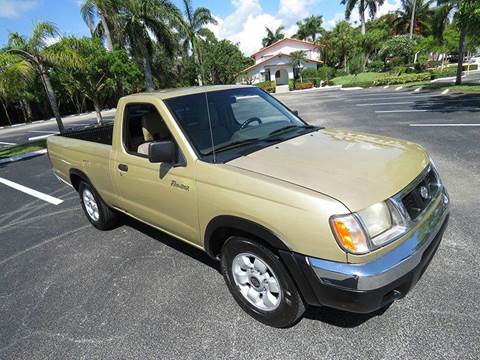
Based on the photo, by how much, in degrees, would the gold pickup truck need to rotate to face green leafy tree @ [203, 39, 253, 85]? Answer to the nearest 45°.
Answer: approximately 135° to its left

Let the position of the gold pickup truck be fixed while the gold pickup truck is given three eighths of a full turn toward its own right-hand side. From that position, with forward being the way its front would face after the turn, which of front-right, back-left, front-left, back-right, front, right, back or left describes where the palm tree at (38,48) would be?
front-right

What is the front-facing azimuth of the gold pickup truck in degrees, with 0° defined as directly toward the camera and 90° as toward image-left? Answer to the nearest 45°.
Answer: approximately 315°

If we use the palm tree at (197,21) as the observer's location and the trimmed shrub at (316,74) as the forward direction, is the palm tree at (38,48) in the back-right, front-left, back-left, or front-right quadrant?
back-right

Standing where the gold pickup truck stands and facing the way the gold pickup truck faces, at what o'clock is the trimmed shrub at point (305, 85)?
The trimmed shrub is roughly at 8 o'clock from the gold pickup truck.

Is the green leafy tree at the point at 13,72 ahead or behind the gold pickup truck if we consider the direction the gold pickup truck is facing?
behind

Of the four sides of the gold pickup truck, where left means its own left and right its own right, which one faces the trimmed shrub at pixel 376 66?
left

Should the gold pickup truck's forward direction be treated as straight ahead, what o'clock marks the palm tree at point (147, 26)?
The palm tree is roughly at 7 o'clock from the gold pickup truck.

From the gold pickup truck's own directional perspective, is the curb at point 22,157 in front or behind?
behind

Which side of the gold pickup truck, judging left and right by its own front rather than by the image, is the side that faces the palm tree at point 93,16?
back

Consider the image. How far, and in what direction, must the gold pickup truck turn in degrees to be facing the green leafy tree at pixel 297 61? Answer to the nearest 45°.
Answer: approximately 135° to its left
